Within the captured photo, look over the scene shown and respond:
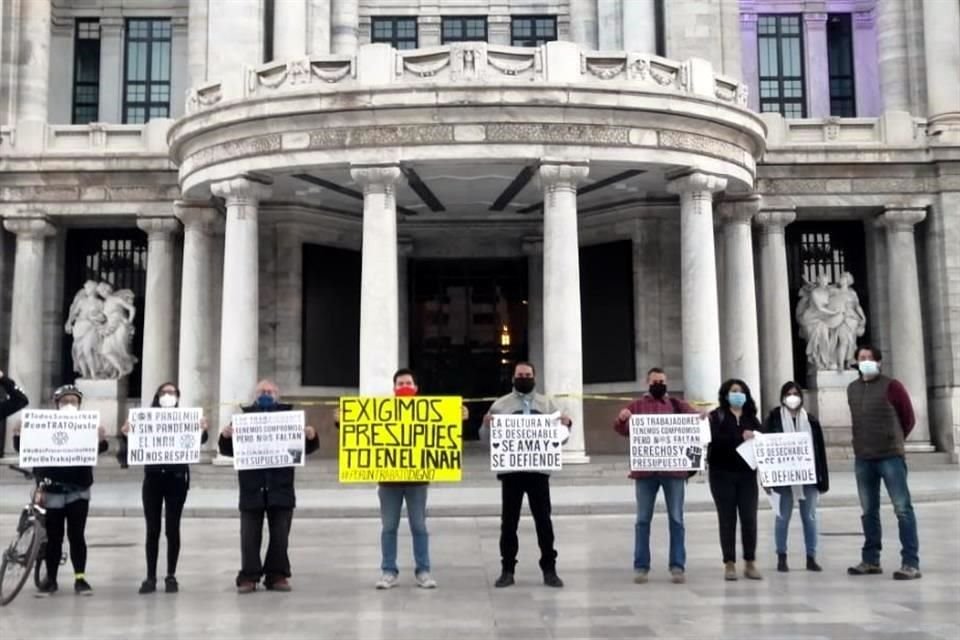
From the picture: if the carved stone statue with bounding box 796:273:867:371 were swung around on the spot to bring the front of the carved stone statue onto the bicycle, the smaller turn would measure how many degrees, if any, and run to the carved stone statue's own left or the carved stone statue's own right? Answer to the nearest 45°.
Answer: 0° — it already faces it

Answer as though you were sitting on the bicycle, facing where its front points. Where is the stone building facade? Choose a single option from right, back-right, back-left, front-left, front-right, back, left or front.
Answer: back

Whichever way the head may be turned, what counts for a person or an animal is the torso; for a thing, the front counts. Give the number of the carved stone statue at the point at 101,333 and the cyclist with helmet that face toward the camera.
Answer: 2

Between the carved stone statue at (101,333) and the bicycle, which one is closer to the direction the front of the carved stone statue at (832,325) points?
the bicycle

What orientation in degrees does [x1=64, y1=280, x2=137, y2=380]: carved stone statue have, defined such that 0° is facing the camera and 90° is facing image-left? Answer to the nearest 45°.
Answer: approximately 0°

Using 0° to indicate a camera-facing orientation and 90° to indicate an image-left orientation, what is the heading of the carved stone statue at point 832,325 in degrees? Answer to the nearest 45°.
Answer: approximately 0°

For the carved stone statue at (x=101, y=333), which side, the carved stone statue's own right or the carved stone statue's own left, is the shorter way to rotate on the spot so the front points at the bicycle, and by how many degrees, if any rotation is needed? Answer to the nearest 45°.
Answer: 0° — it already faces it

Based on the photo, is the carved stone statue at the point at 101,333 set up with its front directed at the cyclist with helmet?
yes

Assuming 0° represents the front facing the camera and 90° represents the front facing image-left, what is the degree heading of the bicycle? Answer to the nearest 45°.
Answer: approximately 45°
